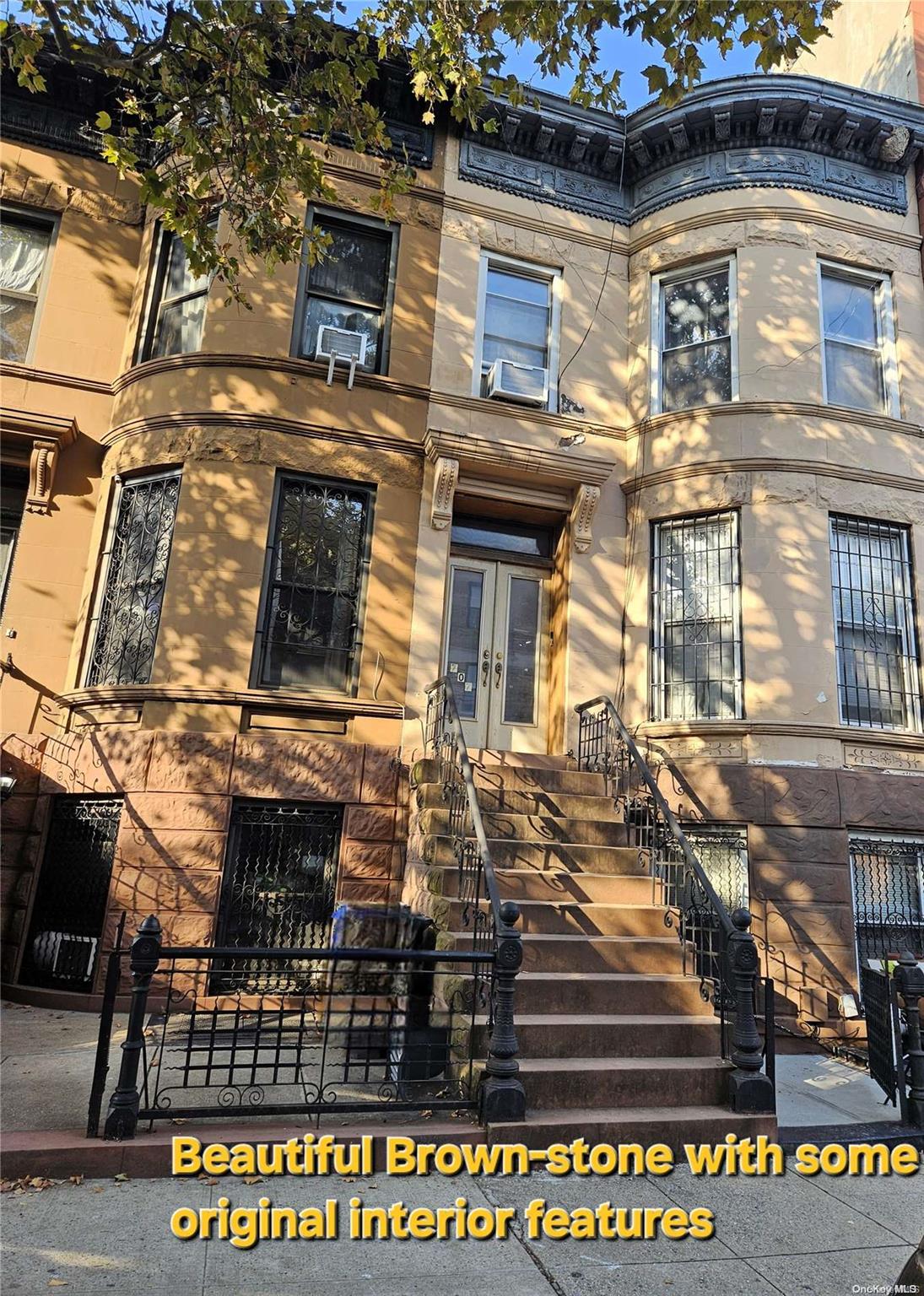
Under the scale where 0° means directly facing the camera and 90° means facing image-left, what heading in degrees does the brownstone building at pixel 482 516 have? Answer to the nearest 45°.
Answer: approximately 0°
